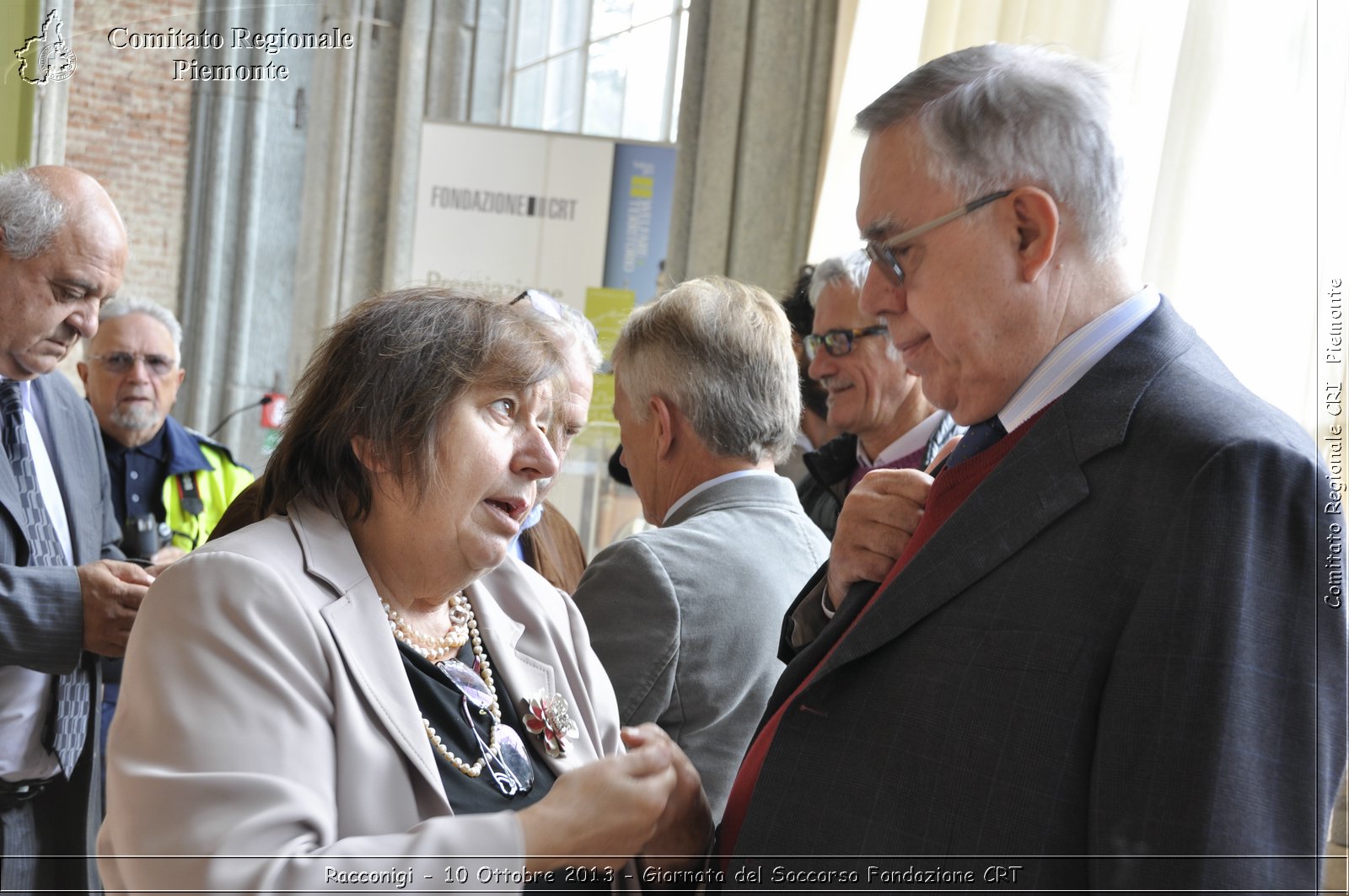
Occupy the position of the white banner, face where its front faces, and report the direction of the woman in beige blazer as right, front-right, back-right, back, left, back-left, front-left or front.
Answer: front

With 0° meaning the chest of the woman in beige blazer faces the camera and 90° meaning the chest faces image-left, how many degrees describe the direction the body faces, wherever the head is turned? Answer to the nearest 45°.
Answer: approximately 315°

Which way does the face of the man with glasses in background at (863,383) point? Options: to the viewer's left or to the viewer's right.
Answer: to the viewer's left

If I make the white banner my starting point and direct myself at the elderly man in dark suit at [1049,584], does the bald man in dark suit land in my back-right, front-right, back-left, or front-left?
front-right

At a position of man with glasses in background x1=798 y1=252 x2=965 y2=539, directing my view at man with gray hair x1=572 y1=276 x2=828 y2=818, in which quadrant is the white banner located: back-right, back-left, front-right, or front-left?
back-right

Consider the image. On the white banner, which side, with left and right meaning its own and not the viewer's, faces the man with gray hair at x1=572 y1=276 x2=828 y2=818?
front

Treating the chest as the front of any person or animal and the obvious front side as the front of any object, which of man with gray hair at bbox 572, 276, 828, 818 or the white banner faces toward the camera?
the white banner

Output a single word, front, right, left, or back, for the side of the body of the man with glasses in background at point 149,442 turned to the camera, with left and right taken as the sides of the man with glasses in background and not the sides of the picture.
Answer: front

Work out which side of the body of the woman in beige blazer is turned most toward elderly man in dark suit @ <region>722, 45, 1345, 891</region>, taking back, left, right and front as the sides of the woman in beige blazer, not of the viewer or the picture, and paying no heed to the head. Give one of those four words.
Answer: front

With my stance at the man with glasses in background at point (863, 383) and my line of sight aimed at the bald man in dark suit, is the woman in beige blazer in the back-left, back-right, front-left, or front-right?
front-left

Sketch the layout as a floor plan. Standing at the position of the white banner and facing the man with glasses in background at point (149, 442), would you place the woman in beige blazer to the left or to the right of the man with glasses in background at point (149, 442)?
left

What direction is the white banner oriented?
toward the camera

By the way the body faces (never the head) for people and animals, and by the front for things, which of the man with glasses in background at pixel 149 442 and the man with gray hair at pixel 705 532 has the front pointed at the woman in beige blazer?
the man with glasses in background

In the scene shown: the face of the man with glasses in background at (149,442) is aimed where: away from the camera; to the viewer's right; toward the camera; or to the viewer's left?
toward the camera

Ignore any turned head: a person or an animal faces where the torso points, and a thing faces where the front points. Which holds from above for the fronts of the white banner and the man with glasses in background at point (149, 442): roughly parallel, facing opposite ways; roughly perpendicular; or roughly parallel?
roughly parallel

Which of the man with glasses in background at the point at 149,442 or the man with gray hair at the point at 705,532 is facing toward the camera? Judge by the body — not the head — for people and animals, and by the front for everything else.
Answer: the man with glasses in background

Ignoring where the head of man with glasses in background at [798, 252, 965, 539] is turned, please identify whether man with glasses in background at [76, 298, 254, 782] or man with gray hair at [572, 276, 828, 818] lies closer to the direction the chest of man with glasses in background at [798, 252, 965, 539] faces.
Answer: the man with gray hair

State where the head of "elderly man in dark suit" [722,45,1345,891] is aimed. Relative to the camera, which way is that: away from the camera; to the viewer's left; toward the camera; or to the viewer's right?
to the viewer's left

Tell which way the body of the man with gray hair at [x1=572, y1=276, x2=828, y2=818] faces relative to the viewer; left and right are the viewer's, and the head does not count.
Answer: facing away from the viewer and to the left of the viewer
